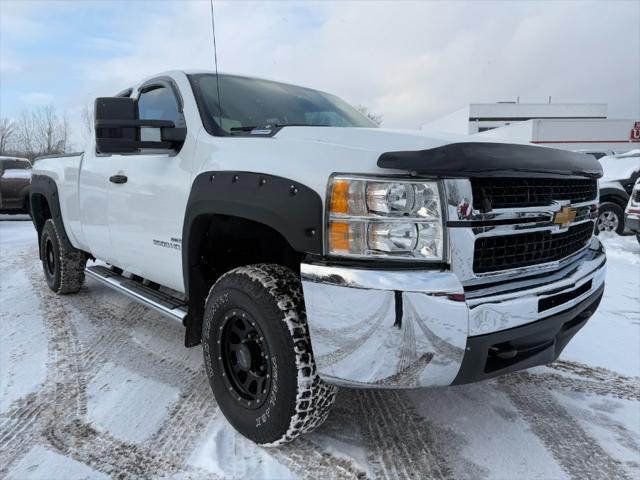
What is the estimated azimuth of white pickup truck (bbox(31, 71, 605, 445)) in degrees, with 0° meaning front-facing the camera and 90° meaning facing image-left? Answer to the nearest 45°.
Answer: approximately 315°

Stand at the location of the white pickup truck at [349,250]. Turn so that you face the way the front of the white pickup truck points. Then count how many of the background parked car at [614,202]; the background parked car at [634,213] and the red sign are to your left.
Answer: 3

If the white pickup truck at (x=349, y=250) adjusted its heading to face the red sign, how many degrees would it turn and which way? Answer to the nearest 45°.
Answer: approximately 90° to its left

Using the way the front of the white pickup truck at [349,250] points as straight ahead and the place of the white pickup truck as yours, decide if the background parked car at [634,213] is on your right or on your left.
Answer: on your left
